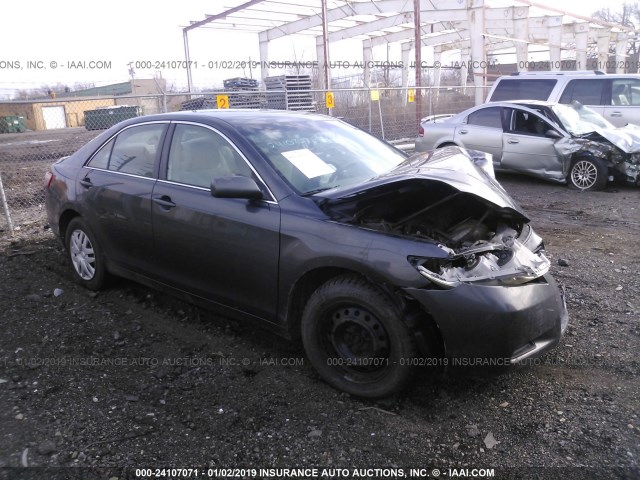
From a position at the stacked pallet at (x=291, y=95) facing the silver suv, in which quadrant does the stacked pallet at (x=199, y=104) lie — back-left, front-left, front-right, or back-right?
back-right

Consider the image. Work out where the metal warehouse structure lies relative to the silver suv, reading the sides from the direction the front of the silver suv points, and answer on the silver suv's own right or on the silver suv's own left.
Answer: on the silver suv's own left

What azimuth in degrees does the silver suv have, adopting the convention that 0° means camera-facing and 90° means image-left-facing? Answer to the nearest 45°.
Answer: approximately 270°

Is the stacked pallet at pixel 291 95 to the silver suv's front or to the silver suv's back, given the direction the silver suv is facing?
to the back

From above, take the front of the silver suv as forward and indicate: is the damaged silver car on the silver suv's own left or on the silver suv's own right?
on the silver suv's own right

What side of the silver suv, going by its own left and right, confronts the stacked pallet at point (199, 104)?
back

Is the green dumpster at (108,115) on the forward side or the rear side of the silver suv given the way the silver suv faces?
on the rear side
